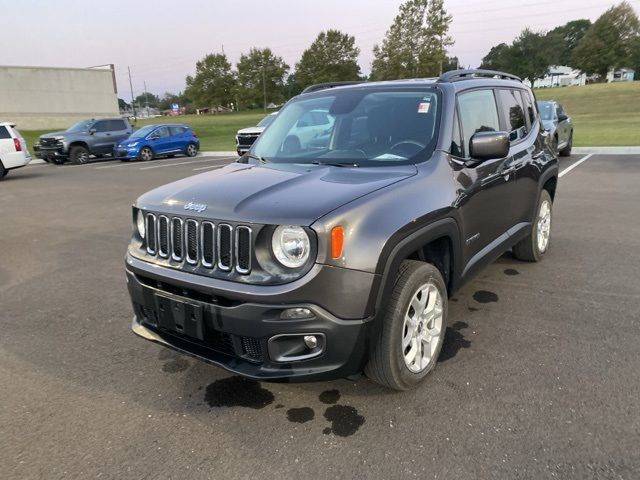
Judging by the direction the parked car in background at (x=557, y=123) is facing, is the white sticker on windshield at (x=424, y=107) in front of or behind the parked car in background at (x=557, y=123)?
in front

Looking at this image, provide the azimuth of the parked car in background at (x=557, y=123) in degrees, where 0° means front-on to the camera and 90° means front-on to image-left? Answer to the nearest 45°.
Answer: approximately 45°

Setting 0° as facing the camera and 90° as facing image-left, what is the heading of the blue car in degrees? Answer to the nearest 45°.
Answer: approximately 45°

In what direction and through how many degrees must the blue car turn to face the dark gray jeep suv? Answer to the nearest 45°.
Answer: approximately 45° to its left

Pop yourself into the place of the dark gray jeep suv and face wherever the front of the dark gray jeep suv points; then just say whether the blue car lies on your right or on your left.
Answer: on your right

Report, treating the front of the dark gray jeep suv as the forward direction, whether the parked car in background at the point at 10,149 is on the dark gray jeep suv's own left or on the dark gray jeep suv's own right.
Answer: on the dark gray jeep suv's own right

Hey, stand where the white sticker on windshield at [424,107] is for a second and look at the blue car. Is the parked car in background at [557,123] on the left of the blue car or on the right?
right

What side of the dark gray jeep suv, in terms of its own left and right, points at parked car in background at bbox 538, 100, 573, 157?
back

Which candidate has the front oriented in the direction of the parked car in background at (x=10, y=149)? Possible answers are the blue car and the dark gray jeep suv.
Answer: the blue car

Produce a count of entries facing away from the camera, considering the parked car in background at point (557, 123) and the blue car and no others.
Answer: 0

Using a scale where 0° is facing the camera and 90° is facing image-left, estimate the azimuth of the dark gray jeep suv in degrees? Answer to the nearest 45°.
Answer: approximately 45°

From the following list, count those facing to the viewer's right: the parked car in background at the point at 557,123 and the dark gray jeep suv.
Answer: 0
